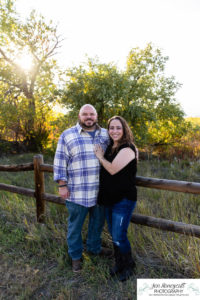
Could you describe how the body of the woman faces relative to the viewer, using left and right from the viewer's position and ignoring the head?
facing the viewer and to the left of the viewer

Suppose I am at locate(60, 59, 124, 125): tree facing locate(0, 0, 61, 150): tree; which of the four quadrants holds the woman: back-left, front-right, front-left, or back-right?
back-left

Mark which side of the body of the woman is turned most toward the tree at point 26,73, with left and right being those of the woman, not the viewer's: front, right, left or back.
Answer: right

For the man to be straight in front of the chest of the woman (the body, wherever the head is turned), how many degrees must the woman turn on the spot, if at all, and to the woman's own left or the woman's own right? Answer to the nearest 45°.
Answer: approximately 45° to the woman's own right

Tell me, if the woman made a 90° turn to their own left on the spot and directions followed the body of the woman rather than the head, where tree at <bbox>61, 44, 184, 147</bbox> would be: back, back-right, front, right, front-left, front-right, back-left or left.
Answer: back-left

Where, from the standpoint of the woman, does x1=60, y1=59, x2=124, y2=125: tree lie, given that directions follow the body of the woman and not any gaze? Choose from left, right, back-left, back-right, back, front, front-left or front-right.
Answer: back-right
